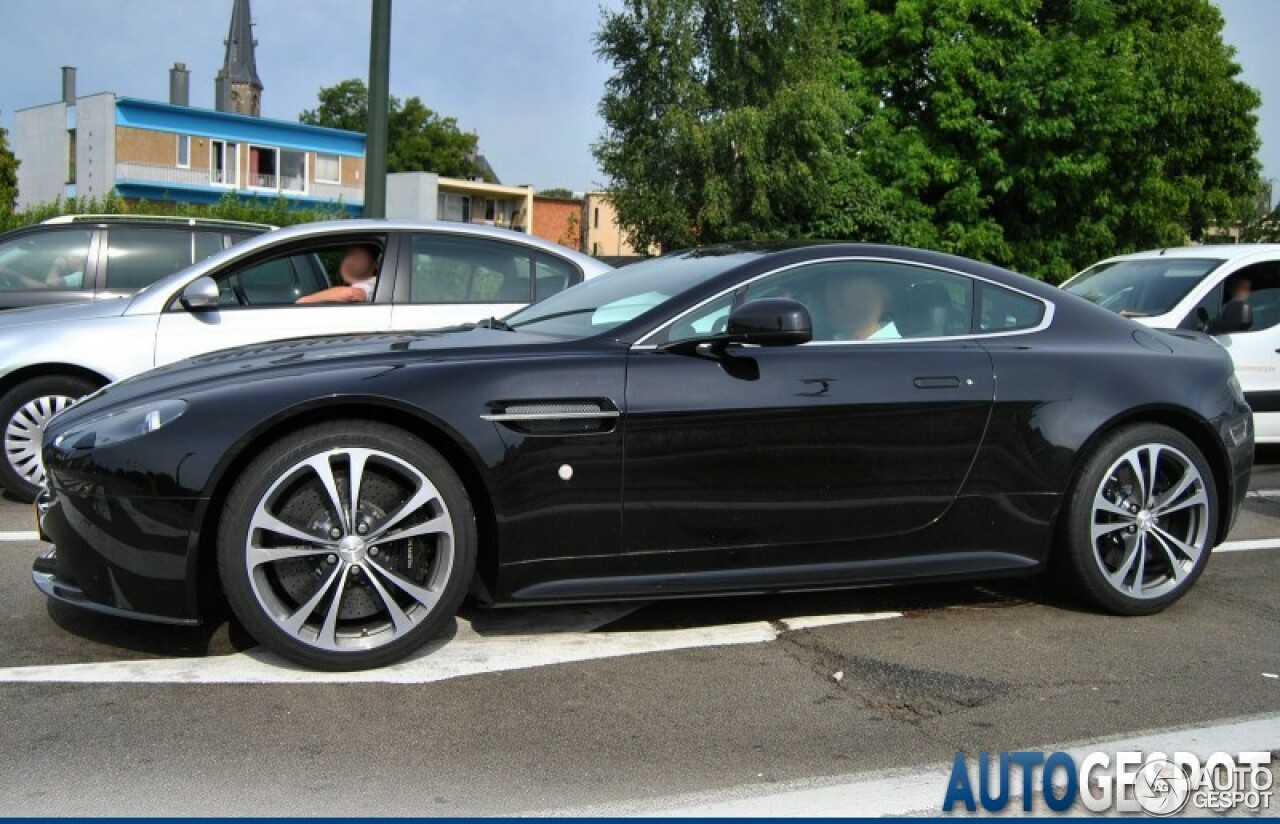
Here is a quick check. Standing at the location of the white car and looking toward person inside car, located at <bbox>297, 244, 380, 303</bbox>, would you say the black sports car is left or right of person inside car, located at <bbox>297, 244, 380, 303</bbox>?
left

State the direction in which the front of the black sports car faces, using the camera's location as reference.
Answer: facing to the left of the viewer

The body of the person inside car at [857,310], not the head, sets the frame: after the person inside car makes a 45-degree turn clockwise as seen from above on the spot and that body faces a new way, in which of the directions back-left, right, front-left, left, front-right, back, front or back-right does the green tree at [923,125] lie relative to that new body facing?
front-right

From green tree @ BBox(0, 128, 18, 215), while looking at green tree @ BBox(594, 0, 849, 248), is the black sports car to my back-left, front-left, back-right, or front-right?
front-right

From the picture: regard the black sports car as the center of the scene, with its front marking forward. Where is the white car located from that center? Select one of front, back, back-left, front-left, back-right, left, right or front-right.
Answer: back-right

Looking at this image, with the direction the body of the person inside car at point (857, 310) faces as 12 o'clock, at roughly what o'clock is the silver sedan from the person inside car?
The silver sedan is roughly at 1 o'clock from the person inside car.

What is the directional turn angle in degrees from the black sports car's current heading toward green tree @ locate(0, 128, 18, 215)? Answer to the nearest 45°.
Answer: approximately 45° to its right

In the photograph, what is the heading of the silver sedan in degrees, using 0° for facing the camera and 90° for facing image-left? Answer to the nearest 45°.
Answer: approximately 90°

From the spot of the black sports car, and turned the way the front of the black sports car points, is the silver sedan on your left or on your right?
on your right

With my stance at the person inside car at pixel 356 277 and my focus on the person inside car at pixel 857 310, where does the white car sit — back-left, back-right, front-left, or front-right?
front-left

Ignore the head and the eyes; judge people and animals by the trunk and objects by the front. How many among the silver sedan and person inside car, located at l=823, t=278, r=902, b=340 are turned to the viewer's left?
2

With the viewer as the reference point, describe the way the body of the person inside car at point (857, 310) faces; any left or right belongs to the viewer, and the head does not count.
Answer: facing to the left of the viewer

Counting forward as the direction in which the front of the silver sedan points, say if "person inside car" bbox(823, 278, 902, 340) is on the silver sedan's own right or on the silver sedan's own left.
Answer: on the silver sedan's own left

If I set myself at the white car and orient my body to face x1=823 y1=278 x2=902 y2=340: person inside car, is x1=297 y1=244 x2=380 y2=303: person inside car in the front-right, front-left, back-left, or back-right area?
front-right

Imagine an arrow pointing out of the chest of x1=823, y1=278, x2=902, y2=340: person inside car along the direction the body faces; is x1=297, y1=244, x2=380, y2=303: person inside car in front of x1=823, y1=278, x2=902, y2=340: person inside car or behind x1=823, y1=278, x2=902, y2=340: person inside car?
in front

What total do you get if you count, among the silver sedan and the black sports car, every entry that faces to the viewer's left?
2
